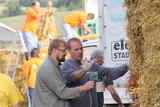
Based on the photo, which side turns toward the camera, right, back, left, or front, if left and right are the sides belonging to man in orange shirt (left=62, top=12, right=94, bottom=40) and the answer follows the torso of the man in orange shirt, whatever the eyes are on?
right

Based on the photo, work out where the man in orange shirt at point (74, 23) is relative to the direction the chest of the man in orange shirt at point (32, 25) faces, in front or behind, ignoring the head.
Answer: in front

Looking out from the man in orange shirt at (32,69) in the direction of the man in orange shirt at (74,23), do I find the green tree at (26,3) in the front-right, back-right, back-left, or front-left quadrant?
front-left

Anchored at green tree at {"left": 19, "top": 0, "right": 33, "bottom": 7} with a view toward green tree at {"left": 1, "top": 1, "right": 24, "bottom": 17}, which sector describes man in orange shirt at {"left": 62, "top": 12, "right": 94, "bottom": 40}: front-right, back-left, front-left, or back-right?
back-left

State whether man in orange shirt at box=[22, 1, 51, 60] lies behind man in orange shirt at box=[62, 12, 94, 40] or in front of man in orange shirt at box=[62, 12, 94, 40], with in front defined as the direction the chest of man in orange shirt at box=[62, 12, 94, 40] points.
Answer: behind

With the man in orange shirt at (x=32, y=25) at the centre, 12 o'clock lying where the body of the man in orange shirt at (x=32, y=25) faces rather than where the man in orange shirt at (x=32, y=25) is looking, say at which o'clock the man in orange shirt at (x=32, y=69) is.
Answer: the man in orange shirt at (x=32, y=69) is roughly at 3 o'clock from the man in orange shirt at (x=32, y=25).

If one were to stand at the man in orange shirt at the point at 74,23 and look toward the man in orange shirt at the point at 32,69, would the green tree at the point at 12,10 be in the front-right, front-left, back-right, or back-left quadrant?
back-right

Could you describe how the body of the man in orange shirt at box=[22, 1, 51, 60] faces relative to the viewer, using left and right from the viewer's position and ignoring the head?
facing to the right of the viewer
